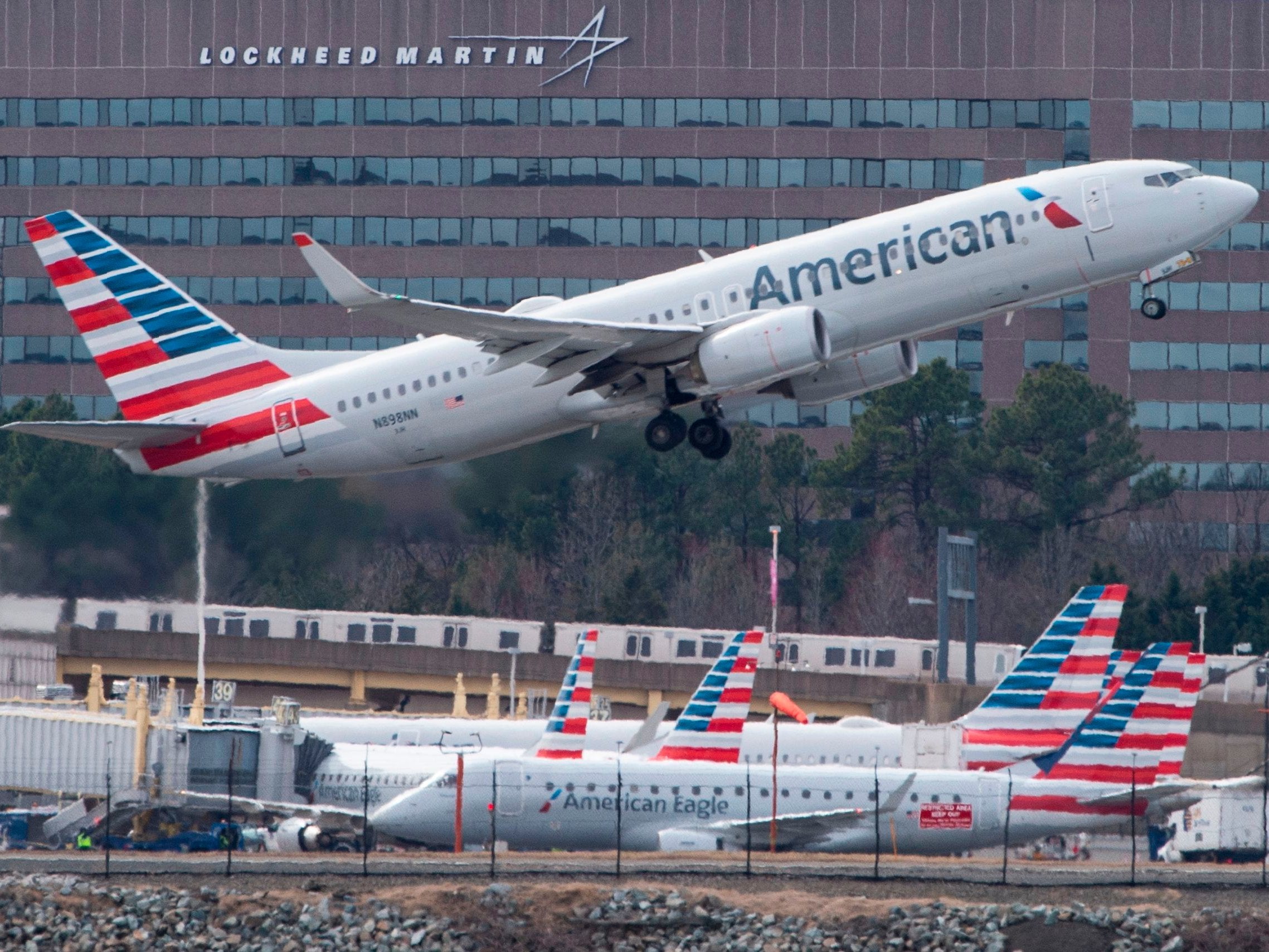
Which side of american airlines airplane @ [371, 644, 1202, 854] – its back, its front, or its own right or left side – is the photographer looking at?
left

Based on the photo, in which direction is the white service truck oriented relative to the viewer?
to the viewer's left

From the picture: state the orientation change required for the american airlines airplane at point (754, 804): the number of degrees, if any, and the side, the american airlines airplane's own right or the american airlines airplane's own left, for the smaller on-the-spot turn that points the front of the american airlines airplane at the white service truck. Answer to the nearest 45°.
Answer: approximately 135° to the american airlines airplane's own right

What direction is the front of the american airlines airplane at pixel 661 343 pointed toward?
to the viewer's right

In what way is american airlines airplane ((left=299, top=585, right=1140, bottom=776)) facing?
to the viewer's left
